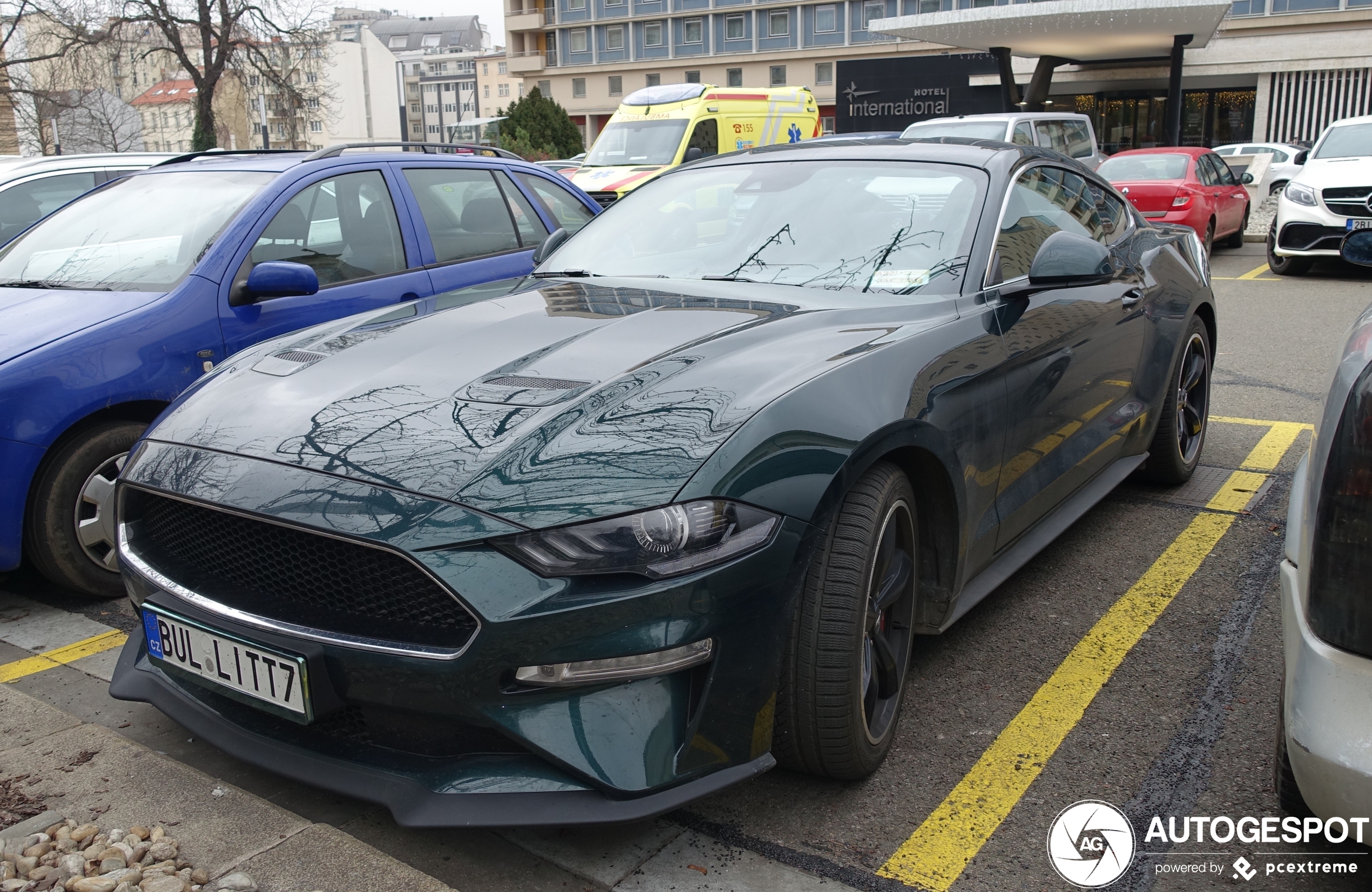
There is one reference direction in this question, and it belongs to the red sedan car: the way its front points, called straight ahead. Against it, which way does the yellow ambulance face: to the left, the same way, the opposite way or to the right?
the opposite way

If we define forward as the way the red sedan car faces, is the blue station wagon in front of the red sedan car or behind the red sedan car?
behind

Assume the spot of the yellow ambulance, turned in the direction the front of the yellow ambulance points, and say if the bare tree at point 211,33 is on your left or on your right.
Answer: on your right

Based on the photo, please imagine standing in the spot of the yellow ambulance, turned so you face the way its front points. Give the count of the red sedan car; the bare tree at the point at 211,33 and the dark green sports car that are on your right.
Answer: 1

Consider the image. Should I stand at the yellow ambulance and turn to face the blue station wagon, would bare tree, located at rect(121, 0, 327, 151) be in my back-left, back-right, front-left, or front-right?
back-right

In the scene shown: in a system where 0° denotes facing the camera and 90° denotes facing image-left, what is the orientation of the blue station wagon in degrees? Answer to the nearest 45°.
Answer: approximately 45°
